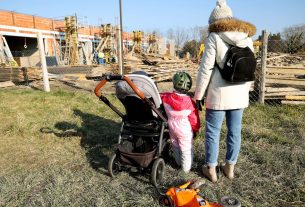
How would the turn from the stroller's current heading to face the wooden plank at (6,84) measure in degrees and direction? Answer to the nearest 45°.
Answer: approximately 90° to its left

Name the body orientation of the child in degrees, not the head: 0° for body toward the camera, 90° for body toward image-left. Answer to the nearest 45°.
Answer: approximately 180°

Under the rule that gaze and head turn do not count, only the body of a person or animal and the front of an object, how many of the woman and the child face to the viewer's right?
0

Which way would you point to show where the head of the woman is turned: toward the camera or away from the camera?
away from the camera

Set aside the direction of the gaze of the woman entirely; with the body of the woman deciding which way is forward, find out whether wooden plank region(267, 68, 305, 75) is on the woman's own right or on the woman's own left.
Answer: on the woman's own right

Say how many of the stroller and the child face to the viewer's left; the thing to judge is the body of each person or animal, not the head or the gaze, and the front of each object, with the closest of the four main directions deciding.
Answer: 0

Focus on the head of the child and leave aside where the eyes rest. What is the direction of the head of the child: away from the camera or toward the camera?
away from the camera

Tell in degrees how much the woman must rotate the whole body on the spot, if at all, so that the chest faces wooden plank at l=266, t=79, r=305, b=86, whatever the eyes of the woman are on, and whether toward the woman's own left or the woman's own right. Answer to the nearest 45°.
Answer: approximately 45° to the woman's own right

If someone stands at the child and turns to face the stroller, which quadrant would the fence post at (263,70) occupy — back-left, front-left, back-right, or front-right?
back-right

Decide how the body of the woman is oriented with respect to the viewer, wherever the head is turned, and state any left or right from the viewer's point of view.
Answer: facing away from the viewer and to the left of the viewer
